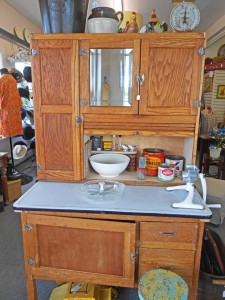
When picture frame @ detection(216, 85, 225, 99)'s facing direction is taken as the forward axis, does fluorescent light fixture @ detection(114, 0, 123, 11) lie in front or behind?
in front

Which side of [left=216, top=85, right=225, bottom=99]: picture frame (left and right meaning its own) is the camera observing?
front

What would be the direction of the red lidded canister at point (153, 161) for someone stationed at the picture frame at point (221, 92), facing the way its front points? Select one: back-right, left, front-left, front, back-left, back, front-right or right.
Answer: front

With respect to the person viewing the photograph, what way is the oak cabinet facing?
facing the viewer

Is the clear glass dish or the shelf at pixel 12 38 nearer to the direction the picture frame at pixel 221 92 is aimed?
the clear glass dish

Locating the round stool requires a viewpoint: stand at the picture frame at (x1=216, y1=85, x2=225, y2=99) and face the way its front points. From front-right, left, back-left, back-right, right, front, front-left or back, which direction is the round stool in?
front

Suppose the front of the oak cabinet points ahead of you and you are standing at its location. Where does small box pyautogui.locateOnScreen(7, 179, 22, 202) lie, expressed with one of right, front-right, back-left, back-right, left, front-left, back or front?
back-right

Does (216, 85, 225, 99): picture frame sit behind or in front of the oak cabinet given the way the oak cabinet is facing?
behind

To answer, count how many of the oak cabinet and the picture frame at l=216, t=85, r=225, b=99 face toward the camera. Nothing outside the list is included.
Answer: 2
